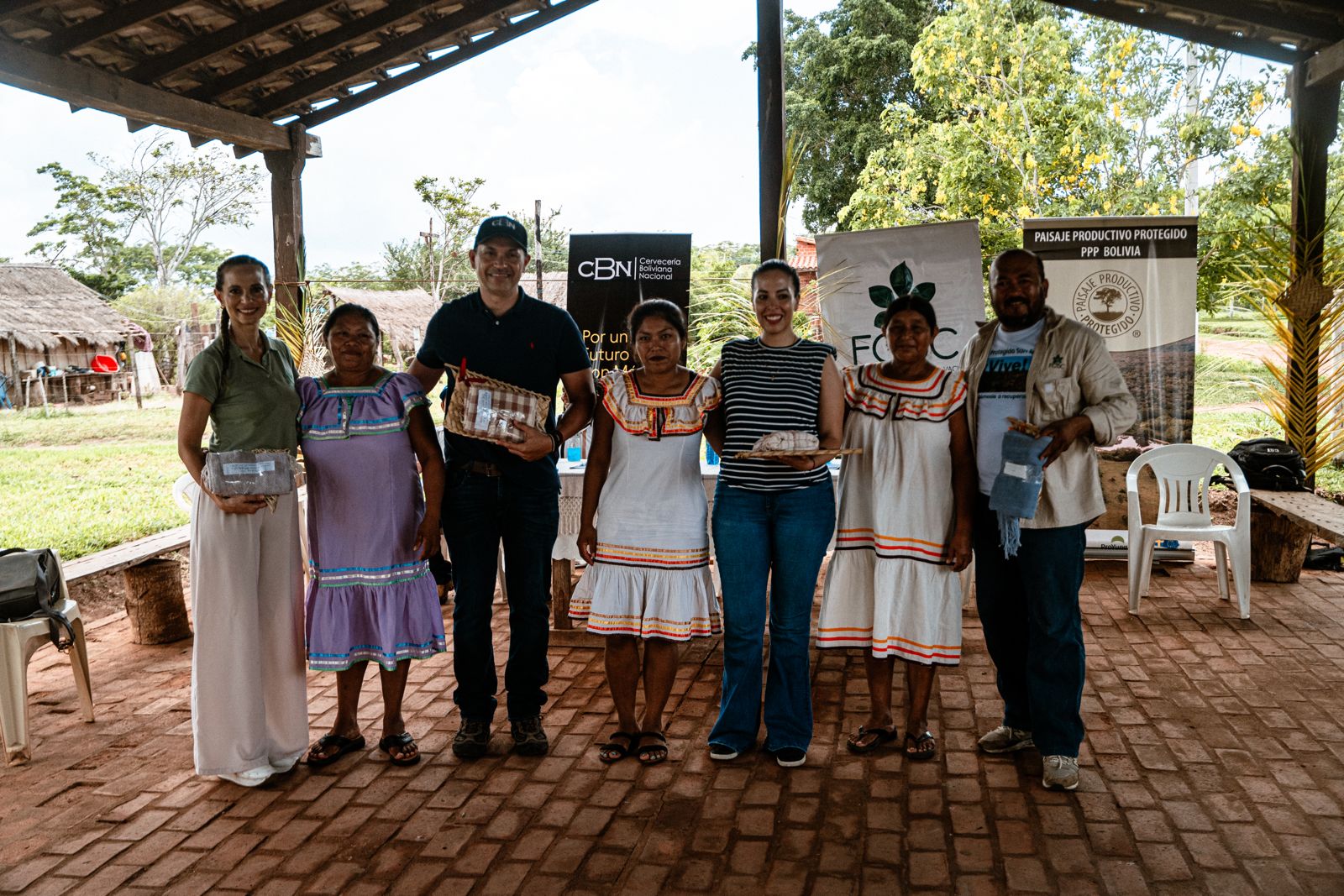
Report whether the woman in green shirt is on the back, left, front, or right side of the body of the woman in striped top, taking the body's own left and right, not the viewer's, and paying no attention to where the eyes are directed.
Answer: right

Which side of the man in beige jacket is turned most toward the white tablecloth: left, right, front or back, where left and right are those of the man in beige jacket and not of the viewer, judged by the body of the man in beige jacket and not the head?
right

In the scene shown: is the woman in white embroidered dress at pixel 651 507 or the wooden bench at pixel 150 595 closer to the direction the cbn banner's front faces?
the woman in white embroidered dress

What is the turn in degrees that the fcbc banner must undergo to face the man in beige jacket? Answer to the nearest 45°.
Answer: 0° — it already faces them

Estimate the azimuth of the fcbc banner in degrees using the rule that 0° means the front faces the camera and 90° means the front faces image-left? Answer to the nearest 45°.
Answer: approximately 0°

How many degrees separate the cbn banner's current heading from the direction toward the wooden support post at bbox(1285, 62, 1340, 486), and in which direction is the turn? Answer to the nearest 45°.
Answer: approximately 90° to its left

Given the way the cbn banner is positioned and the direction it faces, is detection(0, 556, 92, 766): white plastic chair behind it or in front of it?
in front

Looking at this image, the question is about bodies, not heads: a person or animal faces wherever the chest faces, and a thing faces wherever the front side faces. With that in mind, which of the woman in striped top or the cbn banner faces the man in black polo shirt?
the cbn banner

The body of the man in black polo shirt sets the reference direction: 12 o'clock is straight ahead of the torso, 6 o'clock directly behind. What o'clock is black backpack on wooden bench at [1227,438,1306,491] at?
The black backpack on wooden bench is roughly at 8 o'clock from the man in black polo shirt.
